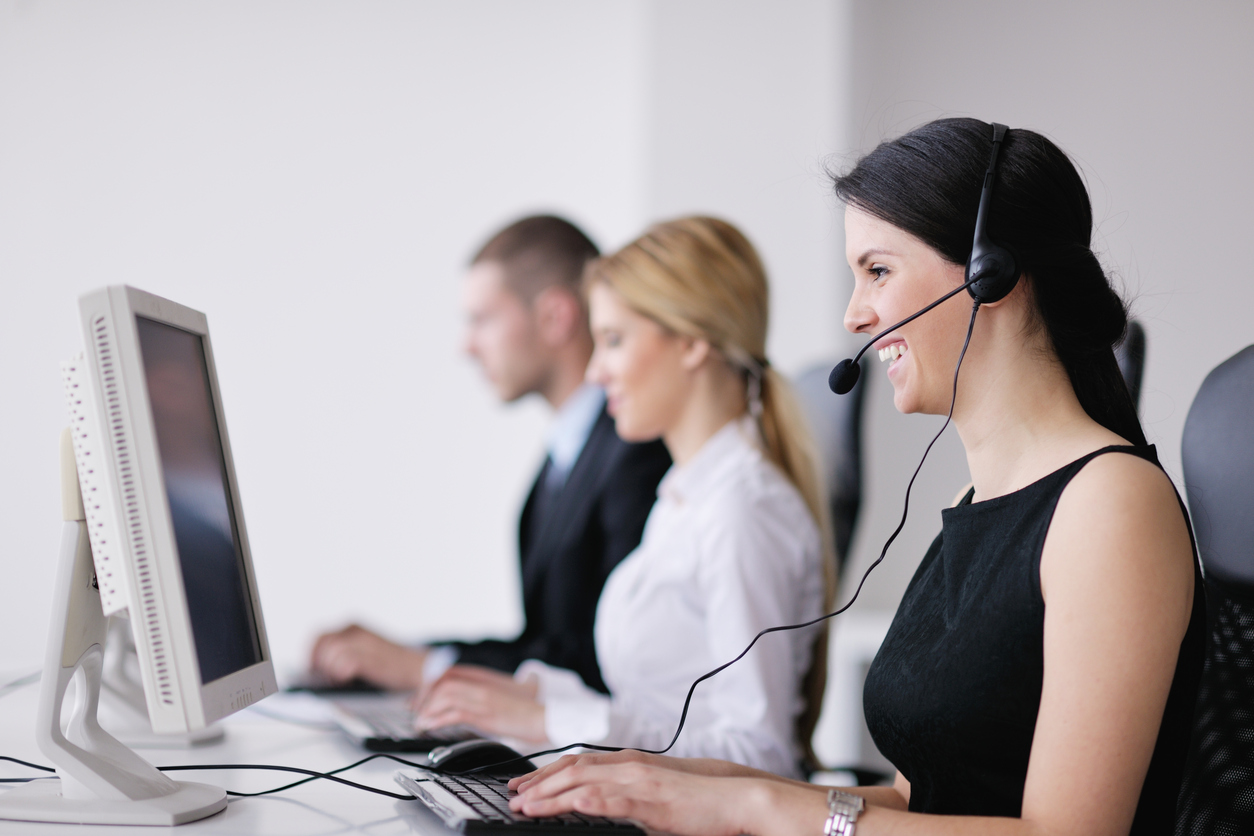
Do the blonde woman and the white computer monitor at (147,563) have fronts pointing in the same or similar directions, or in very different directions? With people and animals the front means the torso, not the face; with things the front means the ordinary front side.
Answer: very different directions

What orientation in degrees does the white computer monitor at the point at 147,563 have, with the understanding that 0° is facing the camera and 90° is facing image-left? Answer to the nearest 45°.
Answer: approximately 270°

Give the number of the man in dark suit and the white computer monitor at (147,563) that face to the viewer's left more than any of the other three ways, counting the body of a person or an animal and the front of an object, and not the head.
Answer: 1

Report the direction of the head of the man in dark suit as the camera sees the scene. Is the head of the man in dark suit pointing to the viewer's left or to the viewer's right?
to the viewer's left

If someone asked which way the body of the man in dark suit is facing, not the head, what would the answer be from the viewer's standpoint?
to the viewer's left

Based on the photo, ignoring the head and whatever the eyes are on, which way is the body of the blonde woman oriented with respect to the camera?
to the viewer's left

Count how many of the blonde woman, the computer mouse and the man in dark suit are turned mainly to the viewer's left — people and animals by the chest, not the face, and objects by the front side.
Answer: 3

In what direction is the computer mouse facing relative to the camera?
to the viewer's left

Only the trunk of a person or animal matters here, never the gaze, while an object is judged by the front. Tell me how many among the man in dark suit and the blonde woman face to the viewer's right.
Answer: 0

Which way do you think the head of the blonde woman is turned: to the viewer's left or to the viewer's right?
to the viewer's left

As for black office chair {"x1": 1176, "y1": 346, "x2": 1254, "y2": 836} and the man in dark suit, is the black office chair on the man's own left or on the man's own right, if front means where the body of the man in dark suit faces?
on the man's own left

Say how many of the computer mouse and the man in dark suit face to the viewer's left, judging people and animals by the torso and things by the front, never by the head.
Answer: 2
